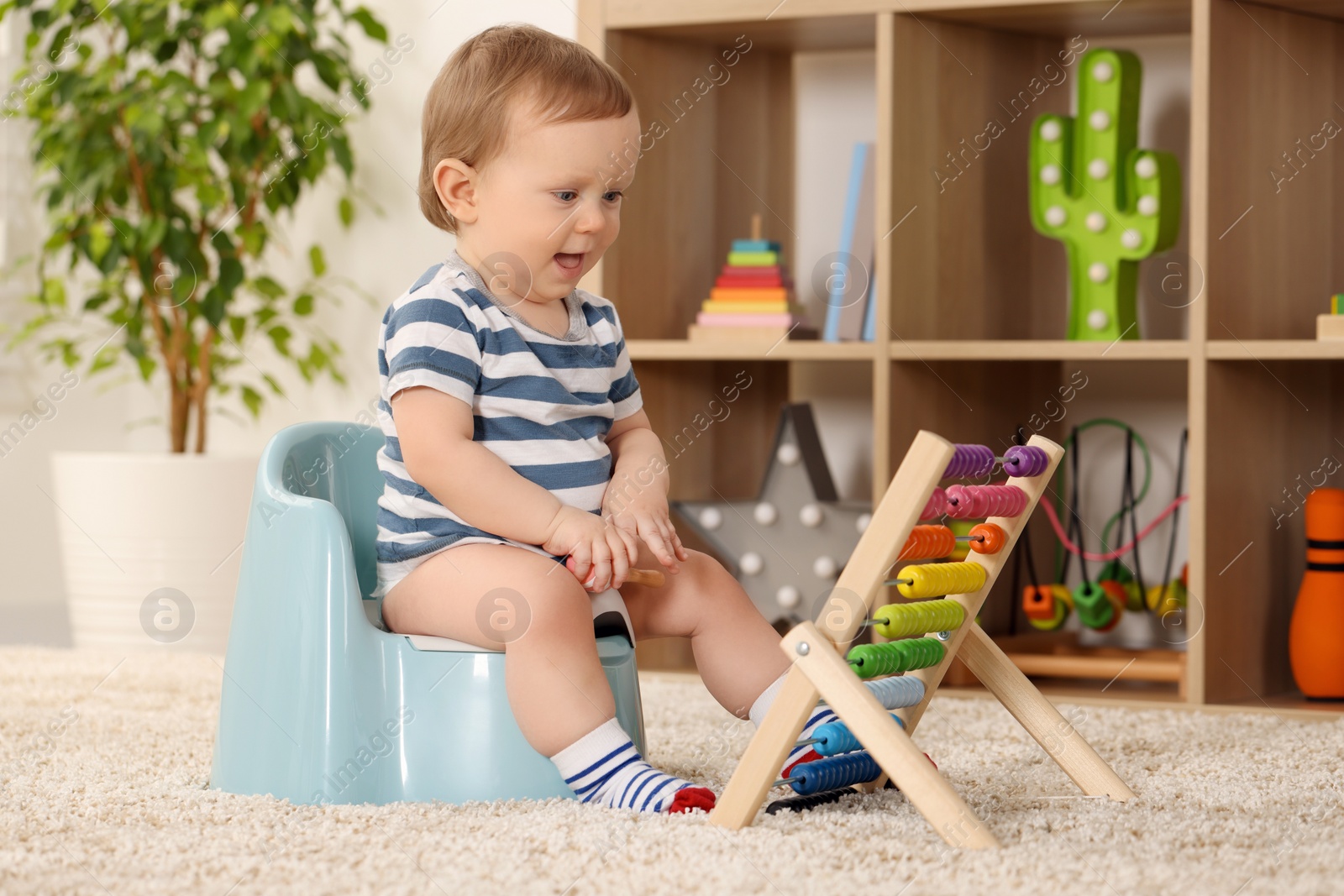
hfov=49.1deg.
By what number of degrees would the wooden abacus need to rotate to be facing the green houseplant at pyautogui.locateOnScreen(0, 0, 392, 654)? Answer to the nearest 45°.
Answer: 0° — it already faces it

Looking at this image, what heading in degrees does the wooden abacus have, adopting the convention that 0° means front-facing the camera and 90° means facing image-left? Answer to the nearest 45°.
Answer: approximately 135°

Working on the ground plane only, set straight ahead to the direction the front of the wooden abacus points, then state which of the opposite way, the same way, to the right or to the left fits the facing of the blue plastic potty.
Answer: the opposite way

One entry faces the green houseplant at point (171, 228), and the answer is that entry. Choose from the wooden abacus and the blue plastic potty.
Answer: the wooden abacus

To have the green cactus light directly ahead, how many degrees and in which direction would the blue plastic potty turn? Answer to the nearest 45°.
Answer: approximately 90° to its left

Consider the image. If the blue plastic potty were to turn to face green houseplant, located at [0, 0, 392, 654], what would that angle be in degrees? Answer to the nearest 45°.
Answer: approximately 135° to its left

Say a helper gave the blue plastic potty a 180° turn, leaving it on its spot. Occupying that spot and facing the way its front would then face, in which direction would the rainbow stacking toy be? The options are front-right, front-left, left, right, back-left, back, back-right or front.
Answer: right

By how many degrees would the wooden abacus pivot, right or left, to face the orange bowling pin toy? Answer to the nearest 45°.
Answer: approximately 90° to its right

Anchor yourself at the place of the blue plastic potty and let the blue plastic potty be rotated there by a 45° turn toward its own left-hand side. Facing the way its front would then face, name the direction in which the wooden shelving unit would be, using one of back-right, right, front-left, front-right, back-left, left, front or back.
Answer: front-left

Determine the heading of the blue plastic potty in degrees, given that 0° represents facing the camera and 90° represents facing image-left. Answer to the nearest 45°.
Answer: approximately 315°

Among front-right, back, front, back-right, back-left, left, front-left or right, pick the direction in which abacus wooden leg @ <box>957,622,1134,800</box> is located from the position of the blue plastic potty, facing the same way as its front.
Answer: front-left
